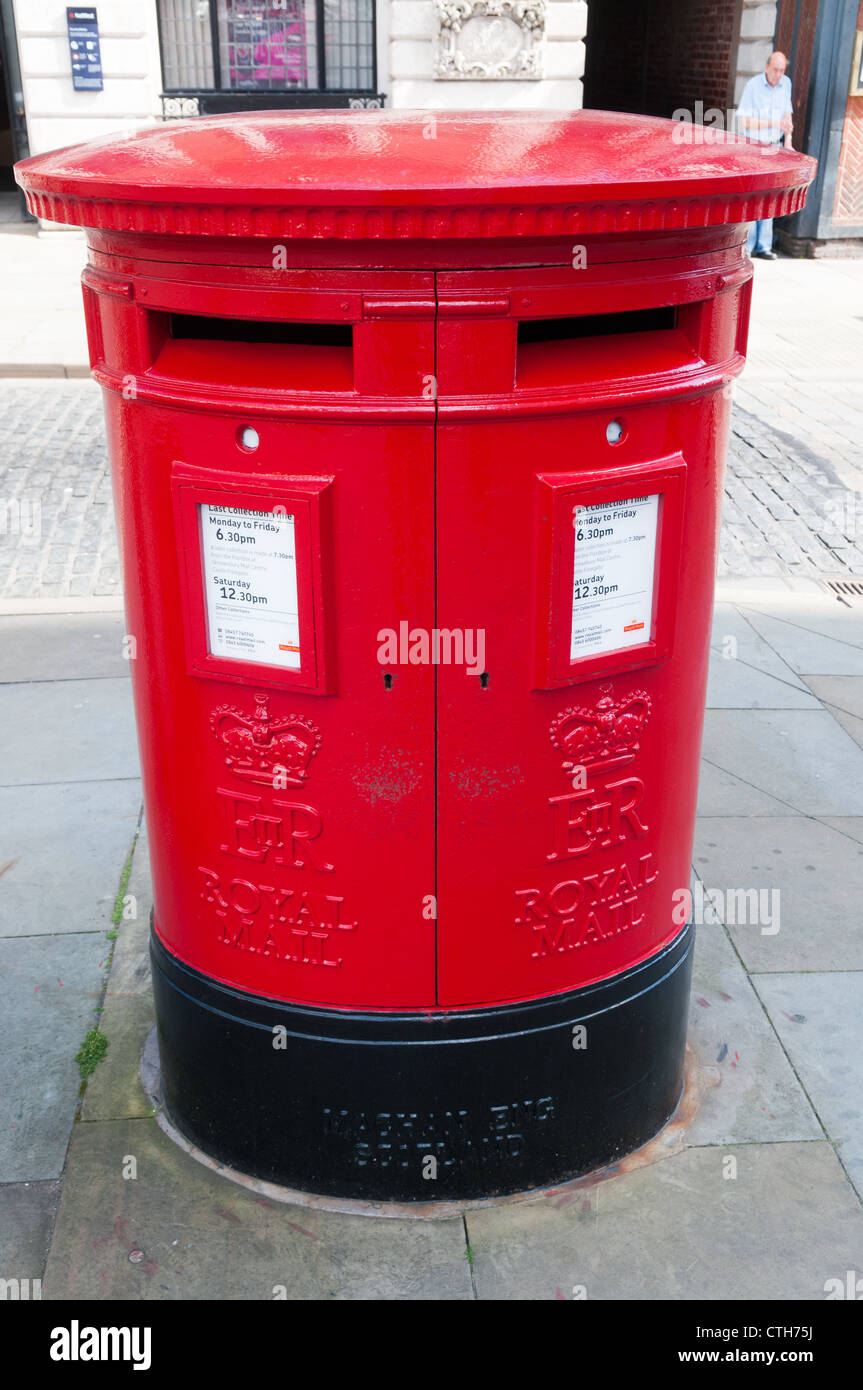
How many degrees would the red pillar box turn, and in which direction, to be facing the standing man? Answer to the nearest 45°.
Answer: approximately 180°

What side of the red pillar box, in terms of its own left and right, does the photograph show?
front
